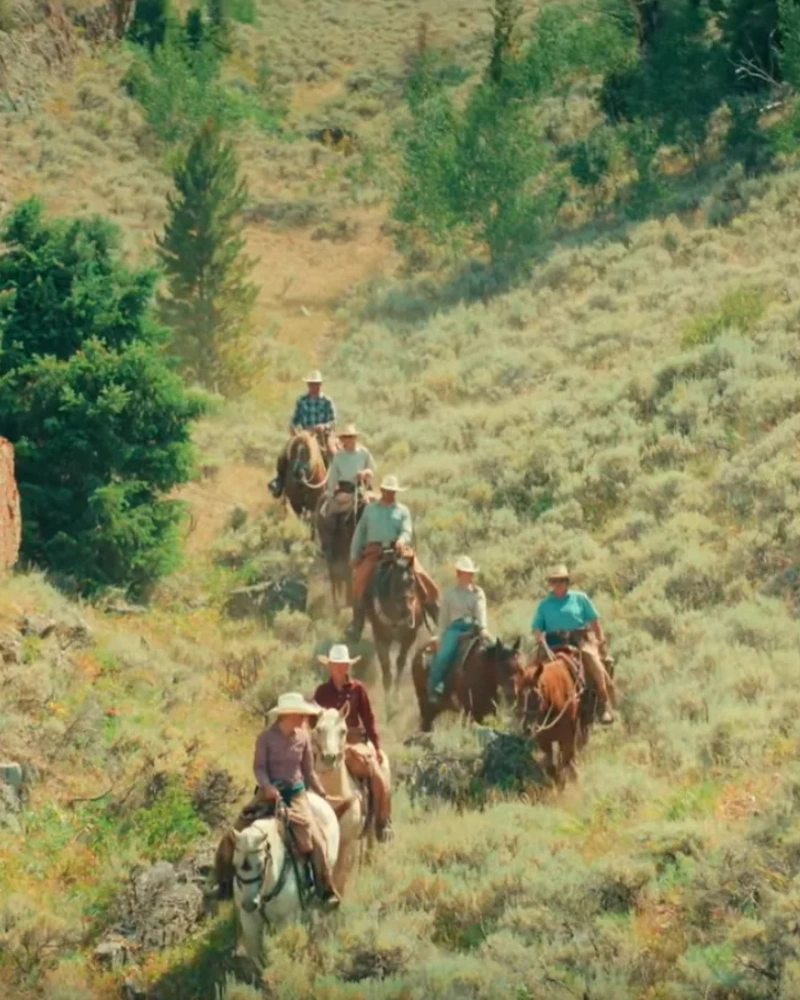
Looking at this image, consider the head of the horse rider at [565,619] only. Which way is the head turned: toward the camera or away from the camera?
toward the camera

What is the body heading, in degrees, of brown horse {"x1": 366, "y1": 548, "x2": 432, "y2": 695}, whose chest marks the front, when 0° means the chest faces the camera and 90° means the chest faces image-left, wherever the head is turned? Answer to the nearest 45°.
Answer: approximately 0°

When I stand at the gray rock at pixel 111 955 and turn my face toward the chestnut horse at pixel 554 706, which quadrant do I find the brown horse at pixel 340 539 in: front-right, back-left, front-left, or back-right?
front-left

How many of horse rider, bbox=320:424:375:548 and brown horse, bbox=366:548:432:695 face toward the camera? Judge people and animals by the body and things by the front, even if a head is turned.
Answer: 2

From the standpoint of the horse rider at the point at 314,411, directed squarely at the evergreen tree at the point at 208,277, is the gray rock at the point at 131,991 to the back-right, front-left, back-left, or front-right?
back-left

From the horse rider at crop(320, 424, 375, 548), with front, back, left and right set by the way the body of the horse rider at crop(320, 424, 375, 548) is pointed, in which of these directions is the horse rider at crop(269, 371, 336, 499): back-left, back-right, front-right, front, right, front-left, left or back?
back

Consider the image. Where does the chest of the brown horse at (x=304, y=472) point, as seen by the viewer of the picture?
toward the camera

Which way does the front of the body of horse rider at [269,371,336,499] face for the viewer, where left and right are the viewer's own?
facing the viewer

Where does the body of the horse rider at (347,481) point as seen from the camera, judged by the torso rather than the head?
toward the camera

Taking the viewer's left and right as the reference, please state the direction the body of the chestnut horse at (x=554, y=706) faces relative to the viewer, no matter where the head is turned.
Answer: facing the viewer and to the left of the viewer

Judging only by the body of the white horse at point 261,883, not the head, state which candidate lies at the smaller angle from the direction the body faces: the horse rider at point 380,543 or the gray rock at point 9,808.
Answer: the gray rock

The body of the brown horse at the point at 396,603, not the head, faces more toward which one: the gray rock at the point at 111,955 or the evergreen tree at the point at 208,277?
the gray rock

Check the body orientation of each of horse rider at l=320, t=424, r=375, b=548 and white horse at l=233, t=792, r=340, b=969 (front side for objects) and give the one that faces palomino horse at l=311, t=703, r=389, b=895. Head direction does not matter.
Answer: the horse rider

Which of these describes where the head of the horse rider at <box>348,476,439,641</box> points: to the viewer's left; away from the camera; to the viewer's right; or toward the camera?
toward the camera

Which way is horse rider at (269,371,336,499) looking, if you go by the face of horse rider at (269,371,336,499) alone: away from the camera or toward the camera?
toward the camera

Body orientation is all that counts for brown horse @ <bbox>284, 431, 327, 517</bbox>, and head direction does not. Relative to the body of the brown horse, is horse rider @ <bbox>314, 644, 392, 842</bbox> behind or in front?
in front

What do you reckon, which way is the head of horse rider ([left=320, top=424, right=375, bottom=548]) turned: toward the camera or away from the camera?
toward the camera

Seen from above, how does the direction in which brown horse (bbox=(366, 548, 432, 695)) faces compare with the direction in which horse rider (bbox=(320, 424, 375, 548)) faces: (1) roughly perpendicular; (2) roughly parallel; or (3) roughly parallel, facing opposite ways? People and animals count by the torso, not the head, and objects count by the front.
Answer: roughly parallel

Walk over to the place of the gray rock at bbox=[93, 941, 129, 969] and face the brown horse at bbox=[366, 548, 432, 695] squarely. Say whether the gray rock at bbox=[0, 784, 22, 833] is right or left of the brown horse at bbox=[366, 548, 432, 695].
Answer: left

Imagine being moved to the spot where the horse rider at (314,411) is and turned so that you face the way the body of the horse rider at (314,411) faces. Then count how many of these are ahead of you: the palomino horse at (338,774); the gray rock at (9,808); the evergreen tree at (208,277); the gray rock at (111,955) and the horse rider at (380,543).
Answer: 4

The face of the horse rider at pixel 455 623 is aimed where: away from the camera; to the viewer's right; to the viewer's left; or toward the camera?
toward the camera
